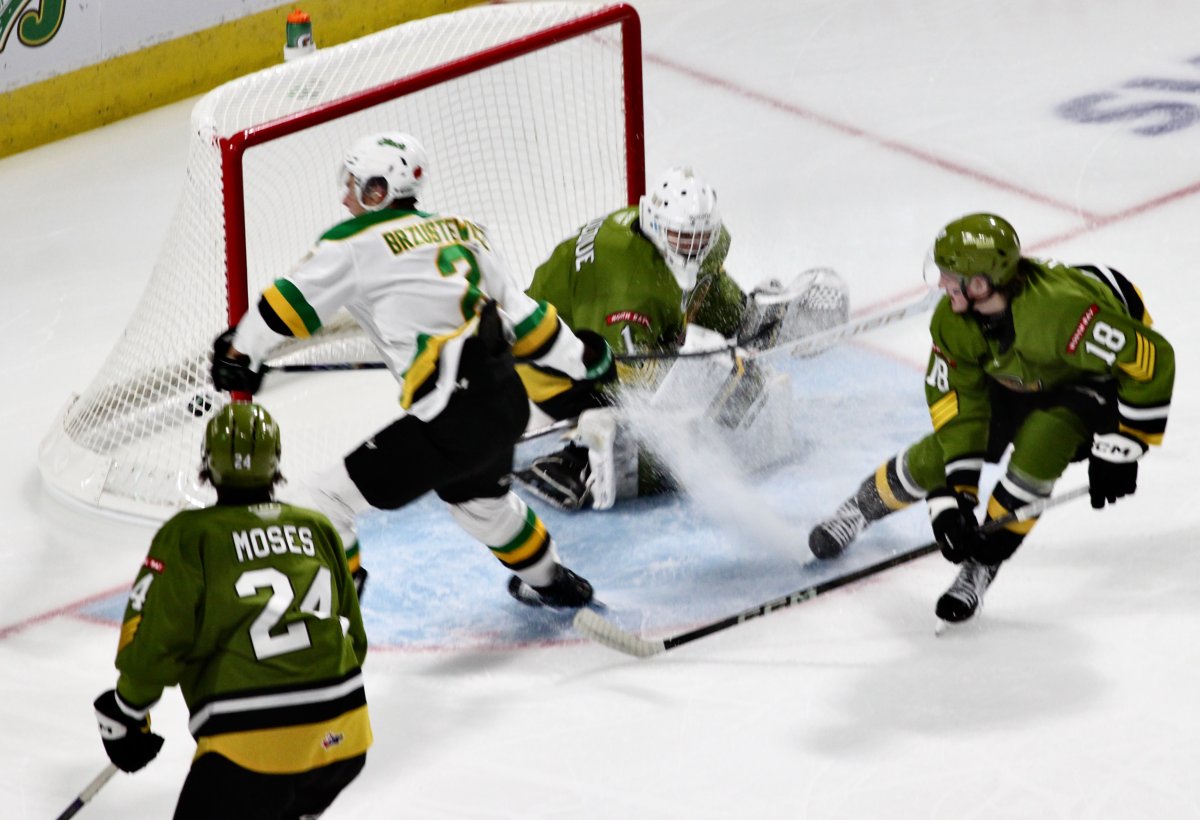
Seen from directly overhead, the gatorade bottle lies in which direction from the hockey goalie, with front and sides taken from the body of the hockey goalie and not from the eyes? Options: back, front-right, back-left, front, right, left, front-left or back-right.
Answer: back

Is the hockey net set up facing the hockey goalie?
yes

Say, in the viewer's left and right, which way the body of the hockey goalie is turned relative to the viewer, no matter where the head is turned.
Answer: facing the viewer and to the right of the viewer

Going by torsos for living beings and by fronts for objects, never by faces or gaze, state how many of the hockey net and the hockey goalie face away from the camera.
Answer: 0
